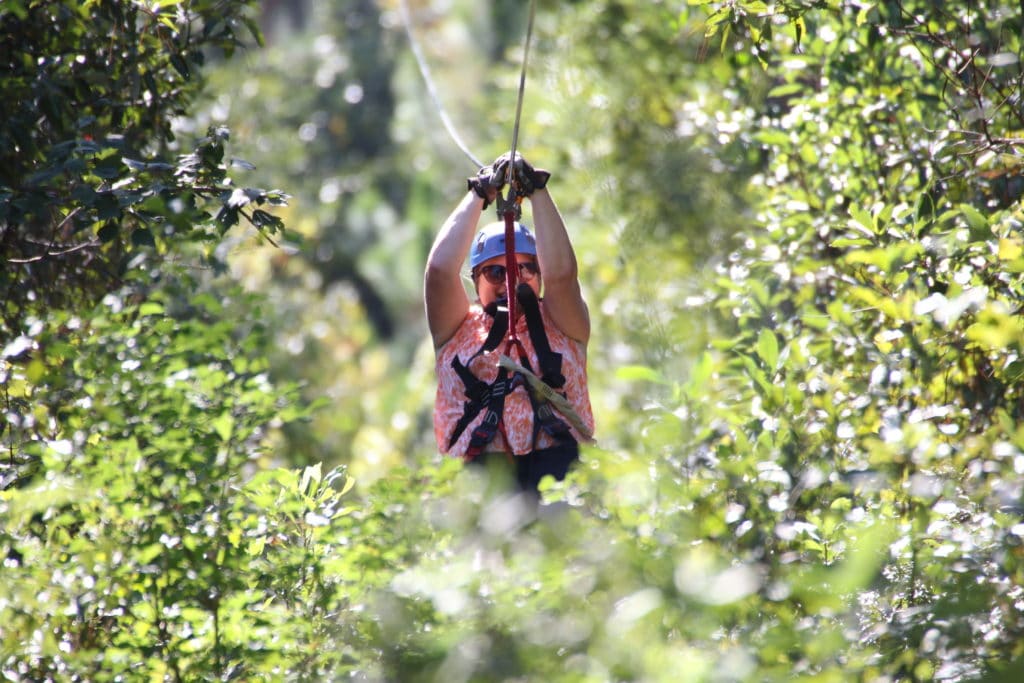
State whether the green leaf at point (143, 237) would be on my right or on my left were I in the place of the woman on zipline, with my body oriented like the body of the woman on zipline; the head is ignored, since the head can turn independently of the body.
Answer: on my right

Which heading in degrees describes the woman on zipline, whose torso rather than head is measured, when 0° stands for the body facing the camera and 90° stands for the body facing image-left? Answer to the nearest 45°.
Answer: approximately 0°
